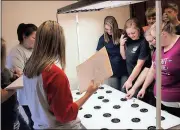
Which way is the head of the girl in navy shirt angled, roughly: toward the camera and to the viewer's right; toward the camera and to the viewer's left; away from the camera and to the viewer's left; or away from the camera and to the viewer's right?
toward the camera and to the viewer's left

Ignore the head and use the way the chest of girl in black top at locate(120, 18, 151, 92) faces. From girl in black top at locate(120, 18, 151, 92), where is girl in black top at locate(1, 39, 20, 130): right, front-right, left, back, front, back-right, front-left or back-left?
front

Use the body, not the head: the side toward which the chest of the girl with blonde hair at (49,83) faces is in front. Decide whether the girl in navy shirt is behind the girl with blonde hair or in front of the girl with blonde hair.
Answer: in front

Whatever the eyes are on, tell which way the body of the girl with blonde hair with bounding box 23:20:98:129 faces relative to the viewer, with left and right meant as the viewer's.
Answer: facing away from the viewer and to the right of the viewer

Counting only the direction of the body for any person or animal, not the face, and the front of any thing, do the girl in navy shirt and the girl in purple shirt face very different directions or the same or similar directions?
same or similar directions

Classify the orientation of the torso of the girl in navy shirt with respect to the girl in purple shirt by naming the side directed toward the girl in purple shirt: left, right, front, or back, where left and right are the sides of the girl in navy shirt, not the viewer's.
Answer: left

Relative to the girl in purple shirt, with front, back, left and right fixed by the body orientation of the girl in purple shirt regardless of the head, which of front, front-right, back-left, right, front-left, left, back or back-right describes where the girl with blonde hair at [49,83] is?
front

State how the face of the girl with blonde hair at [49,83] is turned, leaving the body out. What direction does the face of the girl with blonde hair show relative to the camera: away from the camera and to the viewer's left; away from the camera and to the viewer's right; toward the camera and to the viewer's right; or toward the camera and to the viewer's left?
away from the camera and to the viewer's right

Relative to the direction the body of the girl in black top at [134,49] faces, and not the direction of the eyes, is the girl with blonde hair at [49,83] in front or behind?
in front

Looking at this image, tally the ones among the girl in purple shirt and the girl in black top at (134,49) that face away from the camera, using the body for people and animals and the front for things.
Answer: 0

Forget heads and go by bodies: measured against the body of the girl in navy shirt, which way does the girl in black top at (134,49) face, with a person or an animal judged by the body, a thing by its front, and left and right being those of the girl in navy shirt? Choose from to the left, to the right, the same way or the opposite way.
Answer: the same way

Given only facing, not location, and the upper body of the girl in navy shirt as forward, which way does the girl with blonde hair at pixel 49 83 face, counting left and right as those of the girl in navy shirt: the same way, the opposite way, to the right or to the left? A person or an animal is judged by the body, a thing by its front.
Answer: the opposite way

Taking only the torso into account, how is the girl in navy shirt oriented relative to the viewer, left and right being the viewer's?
facing the viewer and to the left of the viewer
